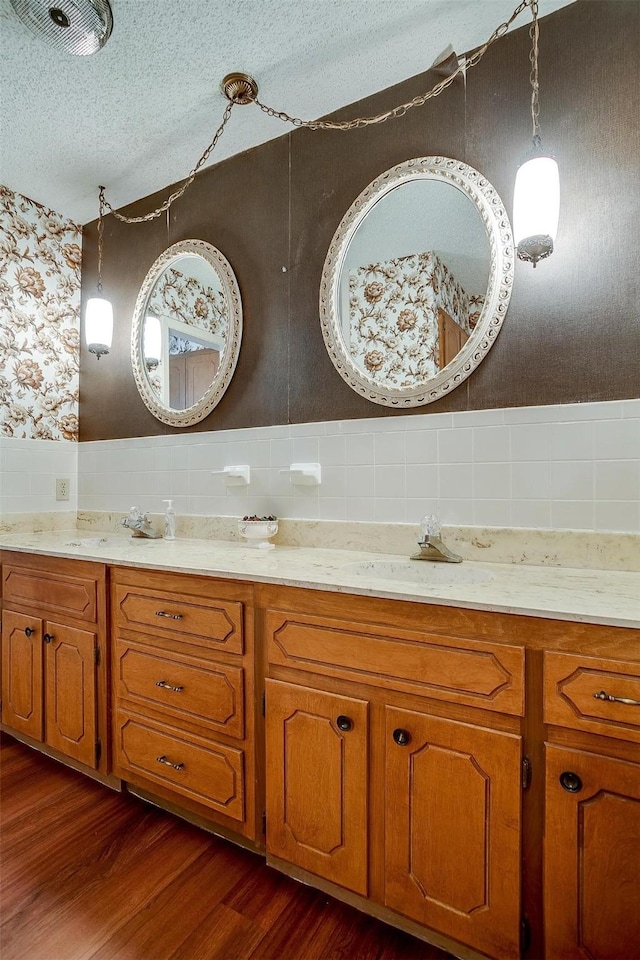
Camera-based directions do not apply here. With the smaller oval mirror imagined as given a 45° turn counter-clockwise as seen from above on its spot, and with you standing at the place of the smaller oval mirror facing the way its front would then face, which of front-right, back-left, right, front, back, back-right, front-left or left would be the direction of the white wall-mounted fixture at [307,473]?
front-left

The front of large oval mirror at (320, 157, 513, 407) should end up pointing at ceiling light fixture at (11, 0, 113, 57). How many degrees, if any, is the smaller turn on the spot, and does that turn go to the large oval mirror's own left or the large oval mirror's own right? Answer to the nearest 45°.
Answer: approximately 45° to the large oval mirror's own right

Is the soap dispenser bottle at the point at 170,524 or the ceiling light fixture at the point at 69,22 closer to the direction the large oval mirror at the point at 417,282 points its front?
the ceiling light fixture

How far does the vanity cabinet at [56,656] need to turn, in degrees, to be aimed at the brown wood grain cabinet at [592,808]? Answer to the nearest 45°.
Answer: approximately 90° to its left

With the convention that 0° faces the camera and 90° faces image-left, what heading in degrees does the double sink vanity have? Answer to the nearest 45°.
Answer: approximately 45°

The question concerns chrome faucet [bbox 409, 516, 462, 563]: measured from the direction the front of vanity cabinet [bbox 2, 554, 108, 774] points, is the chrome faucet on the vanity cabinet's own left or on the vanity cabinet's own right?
on the vanity cabinet's own left

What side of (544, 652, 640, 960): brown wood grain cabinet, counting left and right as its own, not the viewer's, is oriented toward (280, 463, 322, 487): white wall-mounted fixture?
right

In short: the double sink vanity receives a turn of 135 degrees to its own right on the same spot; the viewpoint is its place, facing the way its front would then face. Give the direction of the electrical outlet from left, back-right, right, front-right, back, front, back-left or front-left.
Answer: front-left

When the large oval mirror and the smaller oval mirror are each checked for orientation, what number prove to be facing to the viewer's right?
0

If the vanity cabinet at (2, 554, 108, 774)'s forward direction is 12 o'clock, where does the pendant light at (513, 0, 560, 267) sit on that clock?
The pendant light is roughly at 9 o'clock from the vanity cabinet.
